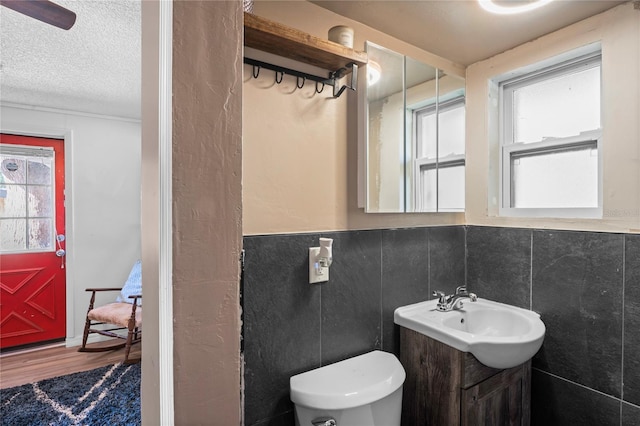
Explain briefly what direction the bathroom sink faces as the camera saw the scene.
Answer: facing the viewer and to the right of the viewer

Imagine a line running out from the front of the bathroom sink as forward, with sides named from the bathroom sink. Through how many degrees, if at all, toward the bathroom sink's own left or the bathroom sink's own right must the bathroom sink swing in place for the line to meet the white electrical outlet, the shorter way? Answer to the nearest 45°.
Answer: approximately 90° to the bathroom sink's own right

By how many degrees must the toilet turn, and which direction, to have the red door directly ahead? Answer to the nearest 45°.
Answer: approximately 180°

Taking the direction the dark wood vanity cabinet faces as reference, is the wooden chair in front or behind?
behind

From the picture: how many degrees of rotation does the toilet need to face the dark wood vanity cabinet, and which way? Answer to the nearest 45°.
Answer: approximately 90° to its left
